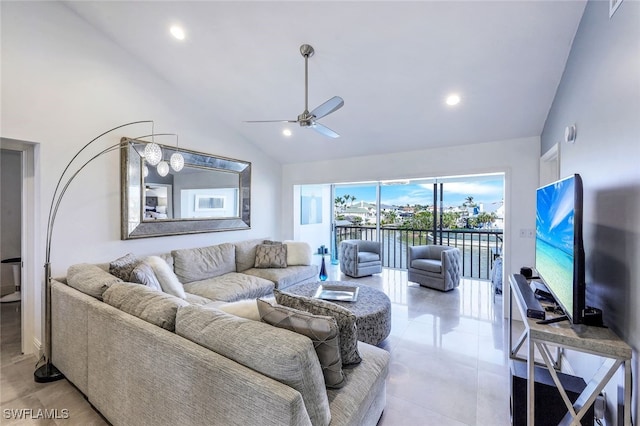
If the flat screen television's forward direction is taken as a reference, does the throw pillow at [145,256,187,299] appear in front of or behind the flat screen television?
in front

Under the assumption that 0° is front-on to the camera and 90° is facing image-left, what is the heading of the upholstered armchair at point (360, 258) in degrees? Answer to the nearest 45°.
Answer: approximately 315°

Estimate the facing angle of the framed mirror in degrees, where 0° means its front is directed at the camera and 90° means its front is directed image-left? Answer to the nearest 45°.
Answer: approximately 315°

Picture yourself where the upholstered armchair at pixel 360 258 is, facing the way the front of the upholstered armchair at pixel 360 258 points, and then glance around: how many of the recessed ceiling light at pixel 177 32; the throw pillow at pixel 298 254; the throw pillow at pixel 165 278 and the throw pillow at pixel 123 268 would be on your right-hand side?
4

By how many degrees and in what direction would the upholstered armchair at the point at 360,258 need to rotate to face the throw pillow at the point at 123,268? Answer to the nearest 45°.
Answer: approximately 90° to its right

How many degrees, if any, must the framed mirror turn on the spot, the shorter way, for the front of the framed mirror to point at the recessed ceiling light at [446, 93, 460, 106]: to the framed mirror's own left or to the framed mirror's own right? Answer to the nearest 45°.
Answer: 0° — it already faces it

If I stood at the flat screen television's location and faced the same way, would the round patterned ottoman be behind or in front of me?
in front

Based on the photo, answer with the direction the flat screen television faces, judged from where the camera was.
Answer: facing to the left of the viewer

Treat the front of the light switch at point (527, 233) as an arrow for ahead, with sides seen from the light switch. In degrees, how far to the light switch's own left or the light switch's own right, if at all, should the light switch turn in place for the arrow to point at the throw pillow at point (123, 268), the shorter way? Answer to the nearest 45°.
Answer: approximately 45° to the light switch's own right

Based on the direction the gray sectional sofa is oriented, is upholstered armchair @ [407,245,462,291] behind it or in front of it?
in front

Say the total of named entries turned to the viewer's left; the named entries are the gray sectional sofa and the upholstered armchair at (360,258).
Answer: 0
